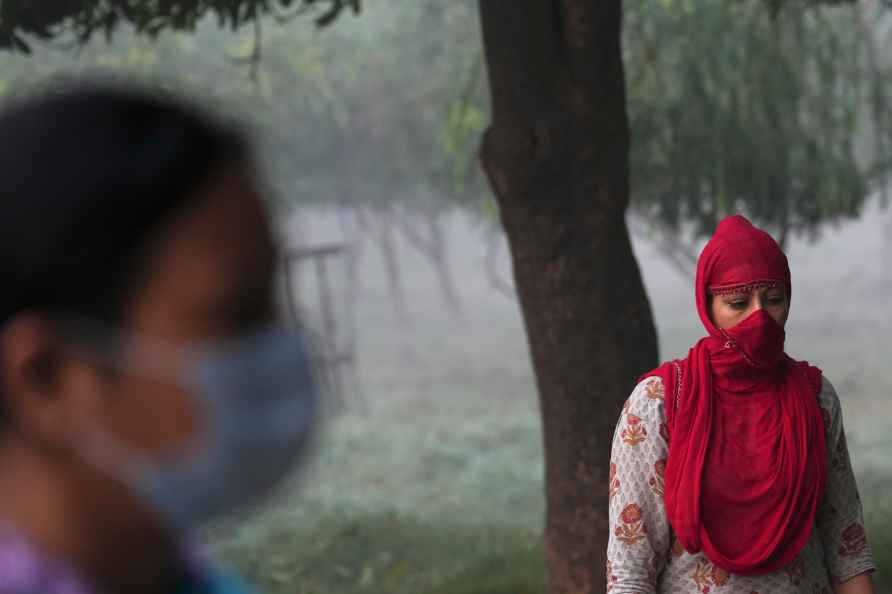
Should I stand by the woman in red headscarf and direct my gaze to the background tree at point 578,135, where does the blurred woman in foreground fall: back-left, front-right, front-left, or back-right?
back-left

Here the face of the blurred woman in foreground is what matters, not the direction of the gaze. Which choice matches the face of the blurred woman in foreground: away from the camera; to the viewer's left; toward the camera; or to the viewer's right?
to the viewer's right
